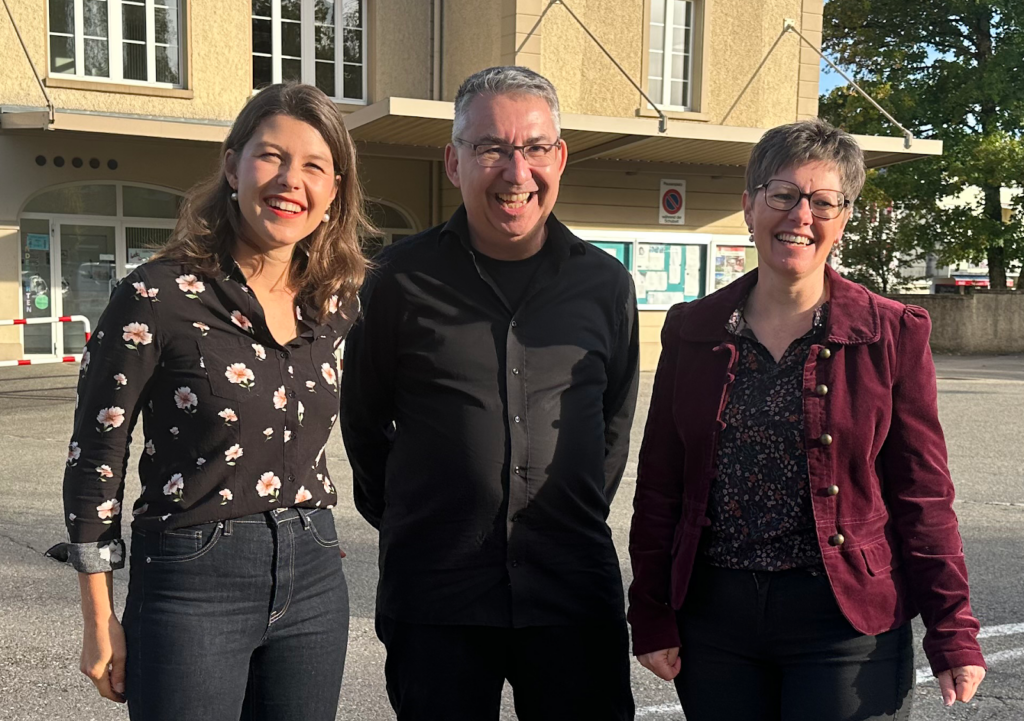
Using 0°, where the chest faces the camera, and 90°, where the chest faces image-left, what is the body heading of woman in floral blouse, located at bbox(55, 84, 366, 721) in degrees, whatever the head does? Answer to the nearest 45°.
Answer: approximately 315°

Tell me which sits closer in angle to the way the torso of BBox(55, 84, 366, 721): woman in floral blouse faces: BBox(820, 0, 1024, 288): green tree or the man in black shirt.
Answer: the man in black shirt

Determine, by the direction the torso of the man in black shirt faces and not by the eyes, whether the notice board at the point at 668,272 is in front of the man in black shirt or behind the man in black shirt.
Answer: behind

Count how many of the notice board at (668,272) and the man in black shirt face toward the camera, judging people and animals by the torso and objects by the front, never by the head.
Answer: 2

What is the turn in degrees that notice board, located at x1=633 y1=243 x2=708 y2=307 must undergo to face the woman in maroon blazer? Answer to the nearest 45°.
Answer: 0° — it already faces them

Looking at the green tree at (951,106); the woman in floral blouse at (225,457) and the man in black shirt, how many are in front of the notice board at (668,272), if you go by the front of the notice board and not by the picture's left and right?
2

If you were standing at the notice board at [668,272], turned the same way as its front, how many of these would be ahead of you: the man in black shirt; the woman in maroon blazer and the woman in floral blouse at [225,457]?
3

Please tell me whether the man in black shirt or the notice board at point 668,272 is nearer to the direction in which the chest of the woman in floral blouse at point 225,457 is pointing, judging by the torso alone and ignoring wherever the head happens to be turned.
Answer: the man in black shirt

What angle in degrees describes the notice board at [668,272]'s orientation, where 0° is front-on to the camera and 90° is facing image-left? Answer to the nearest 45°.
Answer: approximately 0°

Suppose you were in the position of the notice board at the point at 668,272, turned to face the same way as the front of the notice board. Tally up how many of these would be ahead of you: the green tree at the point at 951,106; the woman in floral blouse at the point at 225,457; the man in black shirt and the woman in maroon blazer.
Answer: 3
